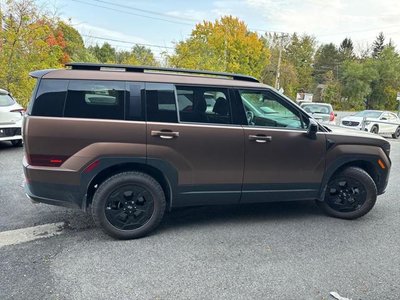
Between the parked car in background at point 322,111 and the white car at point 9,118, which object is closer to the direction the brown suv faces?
the parked car in background

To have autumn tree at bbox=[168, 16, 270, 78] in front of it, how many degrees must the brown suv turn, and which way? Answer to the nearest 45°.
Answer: approximately 90° to its left

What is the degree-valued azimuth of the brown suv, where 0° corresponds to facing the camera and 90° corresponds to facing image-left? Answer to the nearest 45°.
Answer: approximately 270°

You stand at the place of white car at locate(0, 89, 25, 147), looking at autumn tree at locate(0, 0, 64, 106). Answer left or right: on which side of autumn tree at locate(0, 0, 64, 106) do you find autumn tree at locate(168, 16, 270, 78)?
right

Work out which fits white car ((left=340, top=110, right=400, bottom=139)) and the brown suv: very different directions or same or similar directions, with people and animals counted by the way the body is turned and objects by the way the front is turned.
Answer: very different directions

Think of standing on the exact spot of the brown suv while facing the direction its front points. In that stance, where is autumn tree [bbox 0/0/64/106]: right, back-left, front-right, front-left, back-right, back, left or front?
back-left

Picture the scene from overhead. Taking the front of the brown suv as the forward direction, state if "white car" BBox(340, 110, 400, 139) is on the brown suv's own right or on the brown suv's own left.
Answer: on the brown suv's own left

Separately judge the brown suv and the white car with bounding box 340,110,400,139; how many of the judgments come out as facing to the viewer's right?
1

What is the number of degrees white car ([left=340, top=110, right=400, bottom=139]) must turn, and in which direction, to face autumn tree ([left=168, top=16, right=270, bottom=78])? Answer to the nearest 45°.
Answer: approximately 90° to its right

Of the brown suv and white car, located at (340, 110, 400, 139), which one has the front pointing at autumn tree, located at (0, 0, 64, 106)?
the white car

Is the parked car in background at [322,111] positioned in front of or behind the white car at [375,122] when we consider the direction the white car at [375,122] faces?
in front

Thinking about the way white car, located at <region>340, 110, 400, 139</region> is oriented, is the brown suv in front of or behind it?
in front

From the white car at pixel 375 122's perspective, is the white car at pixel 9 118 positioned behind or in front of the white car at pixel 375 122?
in front

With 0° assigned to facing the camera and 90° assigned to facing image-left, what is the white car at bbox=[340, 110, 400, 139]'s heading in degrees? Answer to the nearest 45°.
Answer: approximately 45°

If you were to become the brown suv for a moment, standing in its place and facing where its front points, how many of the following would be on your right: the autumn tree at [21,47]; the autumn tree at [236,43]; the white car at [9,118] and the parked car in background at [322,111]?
0
